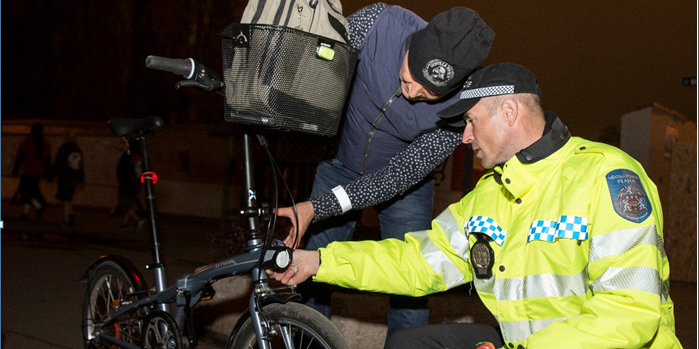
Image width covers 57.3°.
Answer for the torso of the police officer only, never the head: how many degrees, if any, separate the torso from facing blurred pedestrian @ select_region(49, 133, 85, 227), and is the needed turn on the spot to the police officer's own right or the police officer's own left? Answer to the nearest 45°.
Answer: approximately 90° to the police officer's own right

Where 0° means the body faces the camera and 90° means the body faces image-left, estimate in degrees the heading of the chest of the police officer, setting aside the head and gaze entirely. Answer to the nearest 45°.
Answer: approximately 45°

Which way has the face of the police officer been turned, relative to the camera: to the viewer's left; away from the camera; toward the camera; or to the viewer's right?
to the viewer's left

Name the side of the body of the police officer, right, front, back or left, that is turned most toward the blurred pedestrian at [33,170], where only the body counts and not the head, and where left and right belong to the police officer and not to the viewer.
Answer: right

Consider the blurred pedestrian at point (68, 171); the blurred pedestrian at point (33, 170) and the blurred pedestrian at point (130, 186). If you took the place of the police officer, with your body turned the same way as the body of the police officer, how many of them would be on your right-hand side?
3

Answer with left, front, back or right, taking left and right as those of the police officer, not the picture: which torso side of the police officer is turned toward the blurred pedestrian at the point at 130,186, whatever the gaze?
right

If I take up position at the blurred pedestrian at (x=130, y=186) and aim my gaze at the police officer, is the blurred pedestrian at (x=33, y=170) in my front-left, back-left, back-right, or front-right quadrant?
back-right

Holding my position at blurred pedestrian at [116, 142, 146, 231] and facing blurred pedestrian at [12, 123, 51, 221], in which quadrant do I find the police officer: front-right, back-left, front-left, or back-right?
back-left
